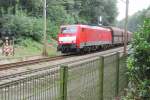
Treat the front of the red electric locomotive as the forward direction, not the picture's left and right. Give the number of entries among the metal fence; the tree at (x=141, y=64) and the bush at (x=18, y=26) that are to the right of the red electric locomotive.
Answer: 1

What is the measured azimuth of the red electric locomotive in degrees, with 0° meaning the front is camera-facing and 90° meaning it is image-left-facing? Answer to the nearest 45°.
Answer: approximately 45°

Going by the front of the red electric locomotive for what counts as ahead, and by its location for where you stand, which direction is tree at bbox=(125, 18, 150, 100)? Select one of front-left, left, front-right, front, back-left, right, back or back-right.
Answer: front-left

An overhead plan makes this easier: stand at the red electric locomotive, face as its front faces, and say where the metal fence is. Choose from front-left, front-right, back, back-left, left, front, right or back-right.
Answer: front-left
